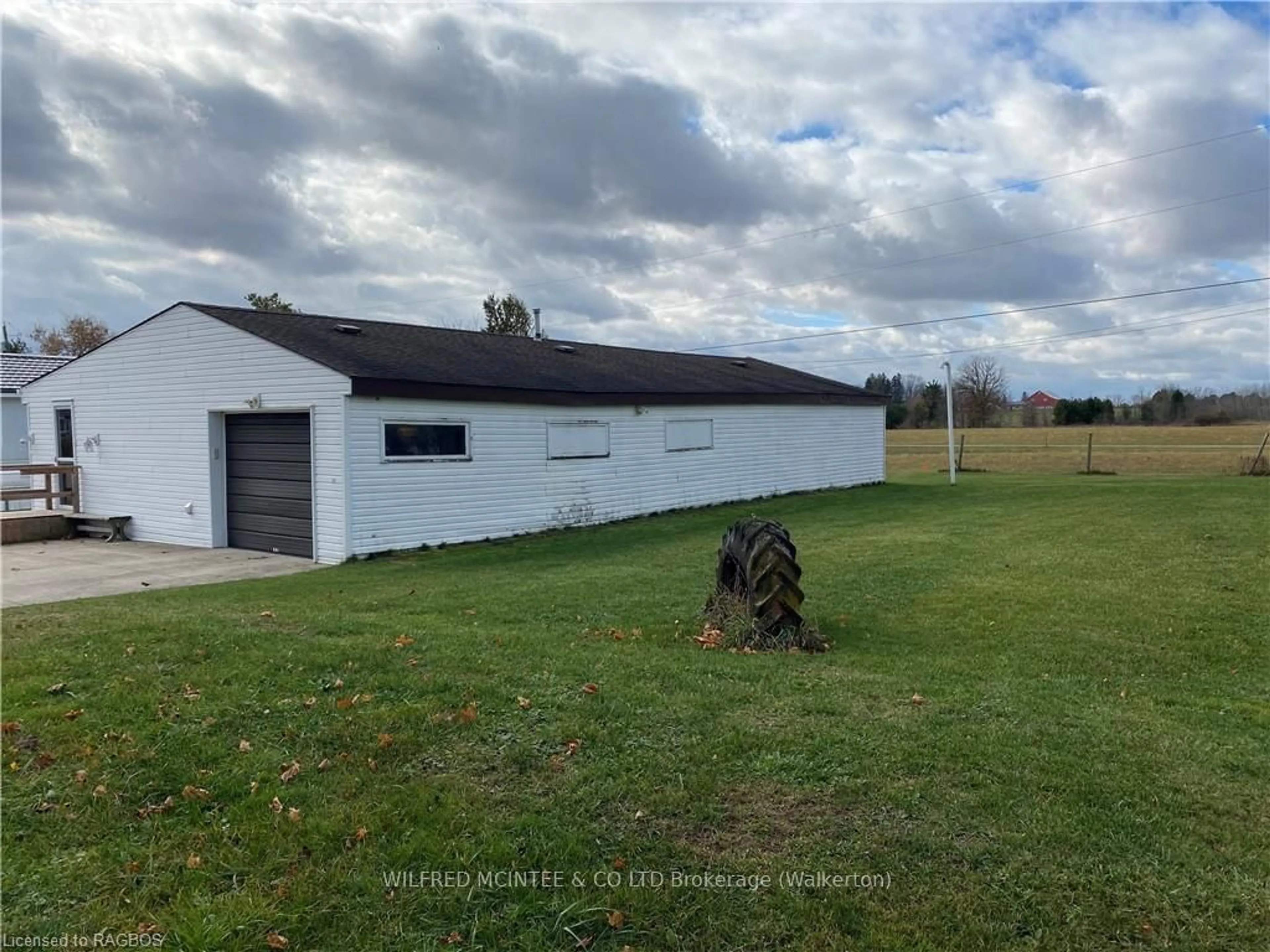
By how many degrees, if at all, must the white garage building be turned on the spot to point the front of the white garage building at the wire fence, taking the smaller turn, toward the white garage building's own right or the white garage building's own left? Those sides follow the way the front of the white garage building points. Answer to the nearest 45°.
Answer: approximately 180°

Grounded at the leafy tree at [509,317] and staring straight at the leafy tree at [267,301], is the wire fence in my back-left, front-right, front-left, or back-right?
back-left

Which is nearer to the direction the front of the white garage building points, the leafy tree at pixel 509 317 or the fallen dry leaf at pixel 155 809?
the fallen dry leaf

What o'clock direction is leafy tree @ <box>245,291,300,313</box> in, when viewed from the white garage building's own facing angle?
The leafy tree is roughly at 4 o'clock from the white garage building.

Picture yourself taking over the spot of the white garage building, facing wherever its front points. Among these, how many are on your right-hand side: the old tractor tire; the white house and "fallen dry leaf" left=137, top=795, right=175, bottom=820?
1

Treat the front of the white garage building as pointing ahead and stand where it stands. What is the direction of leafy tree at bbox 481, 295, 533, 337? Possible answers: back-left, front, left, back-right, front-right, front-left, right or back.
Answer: back-right

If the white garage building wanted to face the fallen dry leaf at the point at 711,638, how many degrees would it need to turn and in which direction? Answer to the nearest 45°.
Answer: approximately 45° to its left

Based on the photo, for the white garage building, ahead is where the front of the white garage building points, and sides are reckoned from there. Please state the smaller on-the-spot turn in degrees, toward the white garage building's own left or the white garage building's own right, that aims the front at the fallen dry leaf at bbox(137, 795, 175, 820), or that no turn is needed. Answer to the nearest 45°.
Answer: approximately 45° to the white garage building's own left

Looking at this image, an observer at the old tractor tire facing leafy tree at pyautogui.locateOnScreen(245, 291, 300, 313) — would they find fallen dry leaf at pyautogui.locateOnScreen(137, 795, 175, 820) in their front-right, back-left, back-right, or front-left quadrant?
back-left

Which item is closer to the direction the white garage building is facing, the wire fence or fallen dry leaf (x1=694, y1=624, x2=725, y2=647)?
the fallen dry leaf

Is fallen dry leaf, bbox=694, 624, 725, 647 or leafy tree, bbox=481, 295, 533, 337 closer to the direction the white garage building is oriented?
the fallen dry leaf

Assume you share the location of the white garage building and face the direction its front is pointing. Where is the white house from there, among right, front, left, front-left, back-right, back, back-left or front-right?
right

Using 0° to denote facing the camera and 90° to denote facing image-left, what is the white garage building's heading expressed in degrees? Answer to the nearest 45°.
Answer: approximately 45°

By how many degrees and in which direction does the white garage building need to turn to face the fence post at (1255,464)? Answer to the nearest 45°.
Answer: approximately 135° to its left

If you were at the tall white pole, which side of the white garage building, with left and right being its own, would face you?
back
